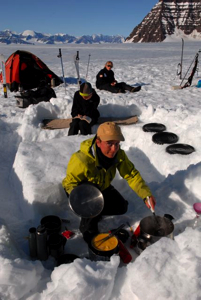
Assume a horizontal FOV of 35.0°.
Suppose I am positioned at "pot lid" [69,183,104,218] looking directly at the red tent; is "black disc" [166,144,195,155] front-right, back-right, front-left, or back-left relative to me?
front-right

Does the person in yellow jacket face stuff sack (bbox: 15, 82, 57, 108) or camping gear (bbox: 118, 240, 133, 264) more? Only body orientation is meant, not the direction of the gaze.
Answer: the camping gear

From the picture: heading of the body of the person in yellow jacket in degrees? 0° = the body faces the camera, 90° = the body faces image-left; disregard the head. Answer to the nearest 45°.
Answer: approximately 315°

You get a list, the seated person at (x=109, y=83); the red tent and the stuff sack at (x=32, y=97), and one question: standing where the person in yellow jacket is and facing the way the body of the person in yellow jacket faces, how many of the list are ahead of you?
0

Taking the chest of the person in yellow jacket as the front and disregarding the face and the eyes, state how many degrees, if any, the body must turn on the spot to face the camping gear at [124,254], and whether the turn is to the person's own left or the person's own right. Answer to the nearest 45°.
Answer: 0° — they already face it

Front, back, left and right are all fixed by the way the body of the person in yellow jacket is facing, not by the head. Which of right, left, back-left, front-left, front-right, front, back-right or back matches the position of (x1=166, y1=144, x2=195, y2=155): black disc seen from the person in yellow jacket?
left

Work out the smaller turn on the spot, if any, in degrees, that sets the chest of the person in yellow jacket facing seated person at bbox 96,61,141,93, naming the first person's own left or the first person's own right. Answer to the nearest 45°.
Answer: approximately 135° to the first person's own left

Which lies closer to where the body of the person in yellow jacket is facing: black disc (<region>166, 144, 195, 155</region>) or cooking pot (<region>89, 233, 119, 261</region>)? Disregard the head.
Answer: the cooking pot

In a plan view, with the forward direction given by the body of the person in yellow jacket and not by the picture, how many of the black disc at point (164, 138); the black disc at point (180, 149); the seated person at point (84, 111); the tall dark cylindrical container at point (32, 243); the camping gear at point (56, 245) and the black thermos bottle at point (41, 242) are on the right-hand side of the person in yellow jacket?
3

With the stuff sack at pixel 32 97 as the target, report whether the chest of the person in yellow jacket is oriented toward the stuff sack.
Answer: no

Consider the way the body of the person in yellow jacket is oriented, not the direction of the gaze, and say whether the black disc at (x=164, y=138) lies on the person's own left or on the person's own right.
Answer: on the person's own left

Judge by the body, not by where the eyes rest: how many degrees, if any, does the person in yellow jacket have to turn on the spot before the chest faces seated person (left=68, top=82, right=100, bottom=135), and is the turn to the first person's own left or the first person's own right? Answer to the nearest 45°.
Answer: approximately 135° to the first person's own left

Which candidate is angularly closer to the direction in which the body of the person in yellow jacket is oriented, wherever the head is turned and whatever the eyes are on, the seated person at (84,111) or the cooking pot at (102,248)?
the cooking pot

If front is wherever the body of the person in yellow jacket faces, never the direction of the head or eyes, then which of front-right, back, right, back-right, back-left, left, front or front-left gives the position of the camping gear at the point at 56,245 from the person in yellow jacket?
right

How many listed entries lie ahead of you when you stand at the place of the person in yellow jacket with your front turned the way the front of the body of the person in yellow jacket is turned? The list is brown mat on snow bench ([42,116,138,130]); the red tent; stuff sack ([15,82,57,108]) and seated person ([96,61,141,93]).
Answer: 0

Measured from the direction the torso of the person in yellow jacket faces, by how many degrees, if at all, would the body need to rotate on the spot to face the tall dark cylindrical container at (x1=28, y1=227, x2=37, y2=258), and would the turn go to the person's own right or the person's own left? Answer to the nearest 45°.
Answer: approximately 90° to the person's own right

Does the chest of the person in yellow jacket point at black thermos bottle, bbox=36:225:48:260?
no
